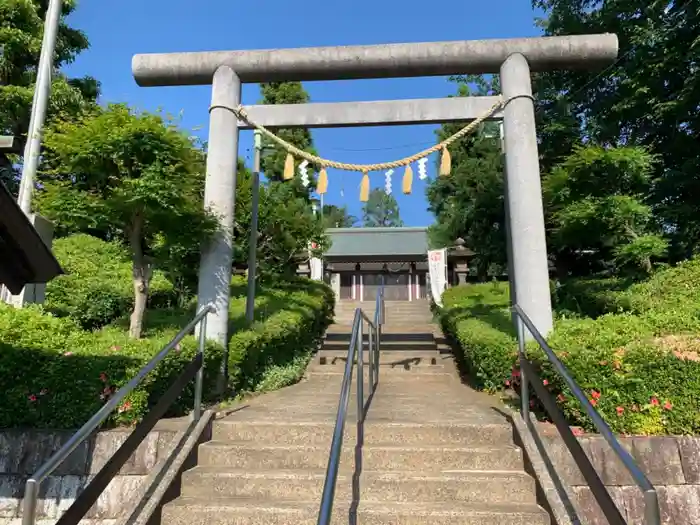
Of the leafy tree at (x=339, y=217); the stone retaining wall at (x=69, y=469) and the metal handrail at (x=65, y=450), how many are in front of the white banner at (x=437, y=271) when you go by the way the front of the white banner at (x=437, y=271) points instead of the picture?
2

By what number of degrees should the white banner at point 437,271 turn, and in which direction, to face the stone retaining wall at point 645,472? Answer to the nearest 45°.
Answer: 0° — it already faces it

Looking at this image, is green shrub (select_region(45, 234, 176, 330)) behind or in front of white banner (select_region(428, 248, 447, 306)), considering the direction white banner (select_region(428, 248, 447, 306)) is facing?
in front

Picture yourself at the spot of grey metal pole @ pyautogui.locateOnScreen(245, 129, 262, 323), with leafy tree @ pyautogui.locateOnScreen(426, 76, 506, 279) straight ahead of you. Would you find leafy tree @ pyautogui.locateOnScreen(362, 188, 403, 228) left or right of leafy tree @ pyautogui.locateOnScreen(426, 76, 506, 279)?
left

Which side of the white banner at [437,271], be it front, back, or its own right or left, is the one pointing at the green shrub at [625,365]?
front

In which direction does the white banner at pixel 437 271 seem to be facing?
toward the camera

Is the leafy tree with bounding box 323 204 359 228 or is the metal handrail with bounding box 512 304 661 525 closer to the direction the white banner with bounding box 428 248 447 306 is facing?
the metal handrail

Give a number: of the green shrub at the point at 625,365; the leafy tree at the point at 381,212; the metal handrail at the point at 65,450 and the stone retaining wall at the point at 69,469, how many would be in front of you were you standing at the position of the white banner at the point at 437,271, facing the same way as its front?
3

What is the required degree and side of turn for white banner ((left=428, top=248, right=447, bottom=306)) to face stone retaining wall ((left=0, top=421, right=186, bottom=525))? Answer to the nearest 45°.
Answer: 0° — it already faces it

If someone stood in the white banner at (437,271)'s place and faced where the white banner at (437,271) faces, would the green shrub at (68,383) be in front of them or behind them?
in front

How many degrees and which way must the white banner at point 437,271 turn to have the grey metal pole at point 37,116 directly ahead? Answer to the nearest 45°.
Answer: approximately 45° to its right

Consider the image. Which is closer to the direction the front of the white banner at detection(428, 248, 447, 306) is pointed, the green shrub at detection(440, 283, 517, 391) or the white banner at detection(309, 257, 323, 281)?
the green shrub

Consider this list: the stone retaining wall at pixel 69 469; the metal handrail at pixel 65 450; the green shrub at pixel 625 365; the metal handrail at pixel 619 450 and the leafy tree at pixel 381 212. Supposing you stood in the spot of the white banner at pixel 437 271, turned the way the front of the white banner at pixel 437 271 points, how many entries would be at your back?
1

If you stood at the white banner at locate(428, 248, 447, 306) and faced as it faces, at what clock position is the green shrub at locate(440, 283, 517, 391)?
The green shrub is roughly at 12 o'clock from the white banner.

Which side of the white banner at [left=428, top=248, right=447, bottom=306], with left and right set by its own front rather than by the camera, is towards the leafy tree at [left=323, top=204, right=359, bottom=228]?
back
